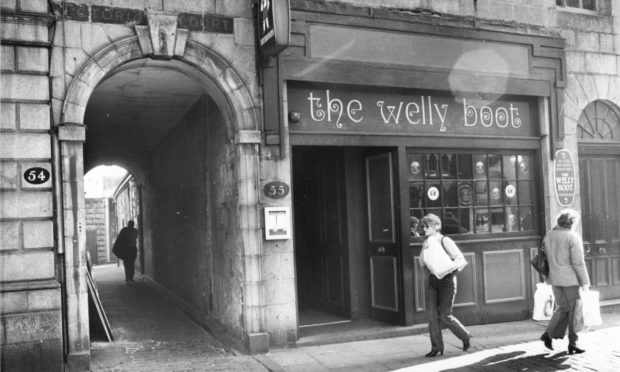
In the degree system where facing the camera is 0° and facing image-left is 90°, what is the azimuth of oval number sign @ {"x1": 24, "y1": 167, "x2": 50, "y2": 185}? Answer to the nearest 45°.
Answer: approximately 0°

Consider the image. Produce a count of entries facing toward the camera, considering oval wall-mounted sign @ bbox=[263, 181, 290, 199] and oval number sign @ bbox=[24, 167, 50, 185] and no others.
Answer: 2

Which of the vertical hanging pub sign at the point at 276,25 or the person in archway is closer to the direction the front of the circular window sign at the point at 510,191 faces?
the vertical hanging pub sign

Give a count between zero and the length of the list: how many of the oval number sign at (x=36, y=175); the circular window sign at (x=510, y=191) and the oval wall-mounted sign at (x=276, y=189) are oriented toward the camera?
3
